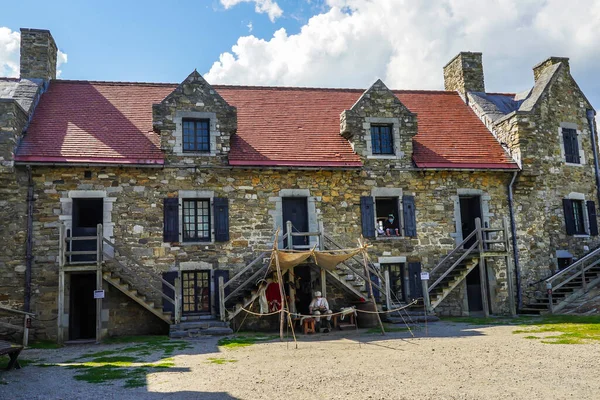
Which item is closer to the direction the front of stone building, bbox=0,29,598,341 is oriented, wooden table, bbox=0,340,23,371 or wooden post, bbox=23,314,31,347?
the wooden table

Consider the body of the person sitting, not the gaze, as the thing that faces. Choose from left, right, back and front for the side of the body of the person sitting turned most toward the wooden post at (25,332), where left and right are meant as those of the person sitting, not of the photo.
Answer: right

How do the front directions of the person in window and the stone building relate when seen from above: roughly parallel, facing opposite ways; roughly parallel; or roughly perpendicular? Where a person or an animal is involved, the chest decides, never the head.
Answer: roughly parallel

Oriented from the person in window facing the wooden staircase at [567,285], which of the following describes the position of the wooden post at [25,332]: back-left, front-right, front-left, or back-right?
back-right

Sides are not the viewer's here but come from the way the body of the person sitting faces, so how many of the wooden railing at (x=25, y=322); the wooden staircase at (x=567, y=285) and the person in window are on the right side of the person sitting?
1

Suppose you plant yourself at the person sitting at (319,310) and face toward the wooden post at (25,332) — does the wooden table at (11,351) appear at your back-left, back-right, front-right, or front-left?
front-left

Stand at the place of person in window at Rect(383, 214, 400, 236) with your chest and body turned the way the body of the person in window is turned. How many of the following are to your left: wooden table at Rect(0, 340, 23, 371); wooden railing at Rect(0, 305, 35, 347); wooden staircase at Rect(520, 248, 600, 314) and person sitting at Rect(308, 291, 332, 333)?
1

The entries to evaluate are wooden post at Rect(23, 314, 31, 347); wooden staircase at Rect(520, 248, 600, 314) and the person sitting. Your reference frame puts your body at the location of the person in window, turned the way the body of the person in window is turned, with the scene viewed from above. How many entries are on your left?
1

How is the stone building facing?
toward the camera

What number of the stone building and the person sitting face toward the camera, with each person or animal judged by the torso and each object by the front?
2

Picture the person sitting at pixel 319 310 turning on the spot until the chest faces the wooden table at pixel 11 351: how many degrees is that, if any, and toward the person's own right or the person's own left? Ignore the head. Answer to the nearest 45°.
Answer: approximately 45° to the person's own right

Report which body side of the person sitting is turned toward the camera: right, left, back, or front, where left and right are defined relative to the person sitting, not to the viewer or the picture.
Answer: front
